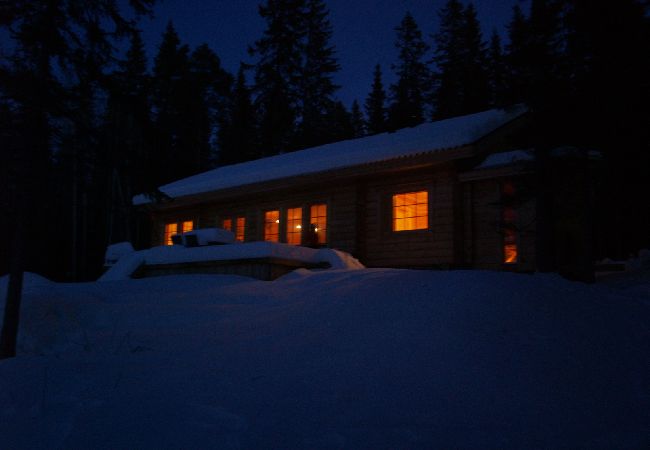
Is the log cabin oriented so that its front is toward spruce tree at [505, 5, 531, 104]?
no

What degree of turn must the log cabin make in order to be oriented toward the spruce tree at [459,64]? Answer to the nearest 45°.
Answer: approximately 135° to its right

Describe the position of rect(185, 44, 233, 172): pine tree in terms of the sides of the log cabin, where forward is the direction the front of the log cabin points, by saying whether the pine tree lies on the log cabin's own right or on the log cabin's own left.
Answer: on the log cabin's own right

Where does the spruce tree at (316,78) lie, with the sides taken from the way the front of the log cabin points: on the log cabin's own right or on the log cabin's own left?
on the log cabin's own right

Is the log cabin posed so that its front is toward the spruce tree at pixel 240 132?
no

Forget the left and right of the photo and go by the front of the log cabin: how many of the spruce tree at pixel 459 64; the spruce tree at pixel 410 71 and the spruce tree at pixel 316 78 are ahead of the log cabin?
0

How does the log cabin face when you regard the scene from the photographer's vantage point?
facing the viewer and to the left of the viewer

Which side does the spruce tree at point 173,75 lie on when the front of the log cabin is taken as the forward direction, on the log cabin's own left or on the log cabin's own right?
on the log cabin's own right

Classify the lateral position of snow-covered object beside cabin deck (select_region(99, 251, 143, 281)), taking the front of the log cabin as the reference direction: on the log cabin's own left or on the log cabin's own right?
on the log cabin's own right

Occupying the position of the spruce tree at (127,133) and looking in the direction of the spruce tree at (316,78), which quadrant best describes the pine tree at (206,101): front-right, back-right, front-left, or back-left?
front-left

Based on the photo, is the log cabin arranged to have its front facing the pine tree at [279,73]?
no
